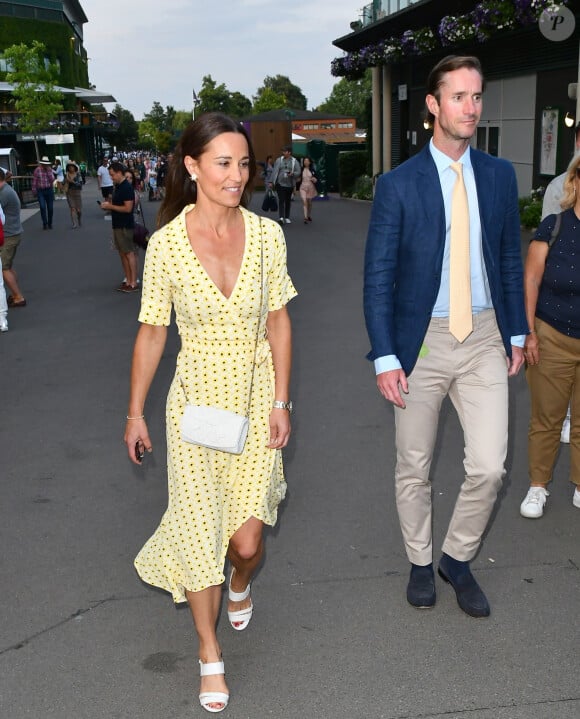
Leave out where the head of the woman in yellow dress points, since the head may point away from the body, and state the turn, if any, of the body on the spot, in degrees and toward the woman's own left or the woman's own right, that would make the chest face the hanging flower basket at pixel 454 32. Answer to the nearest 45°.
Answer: approximately 180°

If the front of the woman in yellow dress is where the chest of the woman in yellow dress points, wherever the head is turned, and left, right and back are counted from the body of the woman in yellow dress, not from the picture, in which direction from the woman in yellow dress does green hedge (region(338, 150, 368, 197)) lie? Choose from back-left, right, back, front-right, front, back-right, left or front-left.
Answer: back

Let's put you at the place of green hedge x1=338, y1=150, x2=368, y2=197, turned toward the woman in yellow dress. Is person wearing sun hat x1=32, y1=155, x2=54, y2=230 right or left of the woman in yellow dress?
right

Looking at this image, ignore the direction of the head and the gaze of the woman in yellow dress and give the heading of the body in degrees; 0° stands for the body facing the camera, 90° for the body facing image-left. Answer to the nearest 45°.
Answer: approximately 0°

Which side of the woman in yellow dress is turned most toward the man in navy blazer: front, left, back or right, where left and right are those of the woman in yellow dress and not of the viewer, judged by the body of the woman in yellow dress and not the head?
left

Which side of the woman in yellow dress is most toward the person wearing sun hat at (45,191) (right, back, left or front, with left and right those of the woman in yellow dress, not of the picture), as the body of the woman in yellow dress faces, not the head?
back
